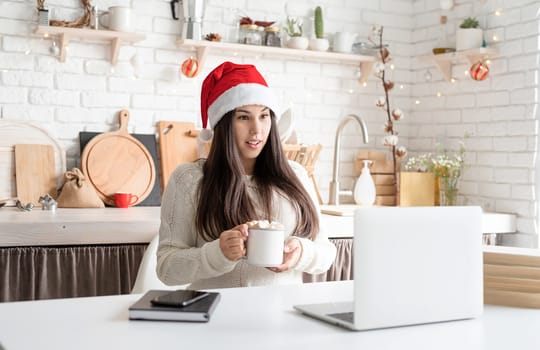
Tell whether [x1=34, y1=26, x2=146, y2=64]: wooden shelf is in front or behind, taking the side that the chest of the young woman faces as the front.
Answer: behind

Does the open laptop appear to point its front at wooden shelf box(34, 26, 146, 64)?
yes

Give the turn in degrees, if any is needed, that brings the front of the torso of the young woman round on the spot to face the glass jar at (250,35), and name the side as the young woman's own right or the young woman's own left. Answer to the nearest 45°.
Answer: approximately 135° to the young woman's own left

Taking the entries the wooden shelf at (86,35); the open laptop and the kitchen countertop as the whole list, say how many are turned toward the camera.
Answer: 2

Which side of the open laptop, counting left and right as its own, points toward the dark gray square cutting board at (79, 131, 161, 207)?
front

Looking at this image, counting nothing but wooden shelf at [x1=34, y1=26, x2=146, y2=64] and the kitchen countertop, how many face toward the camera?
2

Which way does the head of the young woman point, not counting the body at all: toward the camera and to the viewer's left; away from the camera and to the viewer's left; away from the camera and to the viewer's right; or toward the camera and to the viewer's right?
toward the camera and to the viewer's right

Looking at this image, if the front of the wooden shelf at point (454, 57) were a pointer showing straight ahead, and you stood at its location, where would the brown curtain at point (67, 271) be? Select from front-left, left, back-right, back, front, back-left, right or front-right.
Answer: front

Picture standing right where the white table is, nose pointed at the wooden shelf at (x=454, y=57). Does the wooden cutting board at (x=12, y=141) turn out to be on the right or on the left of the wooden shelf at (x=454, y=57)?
left

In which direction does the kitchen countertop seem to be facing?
toward the camera

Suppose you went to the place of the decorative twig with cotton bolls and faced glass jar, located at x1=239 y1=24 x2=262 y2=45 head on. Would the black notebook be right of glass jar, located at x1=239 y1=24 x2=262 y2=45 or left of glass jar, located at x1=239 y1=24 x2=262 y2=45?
left

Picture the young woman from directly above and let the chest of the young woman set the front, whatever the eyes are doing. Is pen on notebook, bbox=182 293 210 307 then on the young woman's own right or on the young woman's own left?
on the young woman's own right

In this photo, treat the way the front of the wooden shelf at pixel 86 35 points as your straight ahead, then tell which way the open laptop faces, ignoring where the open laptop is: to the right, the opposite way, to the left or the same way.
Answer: the opposite way

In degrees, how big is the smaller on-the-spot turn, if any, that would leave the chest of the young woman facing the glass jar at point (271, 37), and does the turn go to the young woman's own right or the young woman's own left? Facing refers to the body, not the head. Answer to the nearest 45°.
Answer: approximately 135° to the young woman's own left

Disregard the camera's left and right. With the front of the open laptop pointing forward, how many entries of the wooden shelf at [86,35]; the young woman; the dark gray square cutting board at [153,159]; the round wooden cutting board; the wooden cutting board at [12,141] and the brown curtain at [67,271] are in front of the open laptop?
6

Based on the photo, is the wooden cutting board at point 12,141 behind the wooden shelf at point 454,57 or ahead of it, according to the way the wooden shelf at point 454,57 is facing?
ahead
